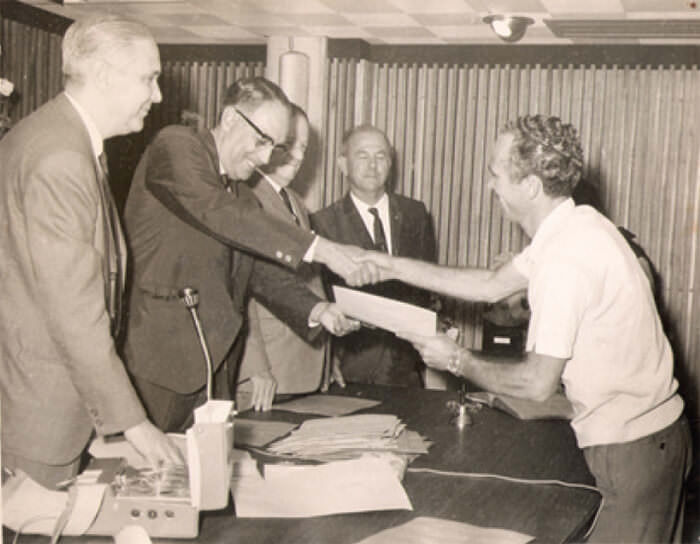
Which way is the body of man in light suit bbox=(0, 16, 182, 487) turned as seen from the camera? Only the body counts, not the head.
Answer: to the viewer's right

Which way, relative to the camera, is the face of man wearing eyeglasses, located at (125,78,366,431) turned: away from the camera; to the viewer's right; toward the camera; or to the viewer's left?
to the viewer's right

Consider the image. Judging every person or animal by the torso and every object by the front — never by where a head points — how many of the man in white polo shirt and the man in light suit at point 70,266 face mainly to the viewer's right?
1

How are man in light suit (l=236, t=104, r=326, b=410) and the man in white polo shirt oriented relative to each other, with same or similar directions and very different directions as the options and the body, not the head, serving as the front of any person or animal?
very different directions

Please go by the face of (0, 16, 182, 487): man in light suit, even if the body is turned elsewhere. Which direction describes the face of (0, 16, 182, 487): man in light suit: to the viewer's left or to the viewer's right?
to the viewer's right

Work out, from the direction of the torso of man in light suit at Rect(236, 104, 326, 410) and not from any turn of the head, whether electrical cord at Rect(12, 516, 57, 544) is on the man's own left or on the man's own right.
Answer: on the man's own right

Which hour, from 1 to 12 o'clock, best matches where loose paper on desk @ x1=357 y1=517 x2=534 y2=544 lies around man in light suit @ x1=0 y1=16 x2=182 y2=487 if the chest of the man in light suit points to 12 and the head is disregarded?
The loose paper on desk is roughly at 1 o'clock from the man in light suit.

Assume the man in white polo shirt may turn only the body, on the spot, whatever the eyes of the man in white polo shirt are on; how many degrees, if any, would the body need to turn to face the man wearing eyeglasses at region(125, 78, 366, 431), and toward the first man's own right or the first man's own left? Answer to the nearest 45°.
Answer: approximately 45° to the first man's own left

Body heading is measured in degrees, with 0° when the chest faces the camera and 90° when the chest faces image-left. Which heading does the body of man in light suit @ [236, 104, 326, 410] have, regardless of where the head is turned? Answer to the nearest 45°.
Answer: approximately 315°

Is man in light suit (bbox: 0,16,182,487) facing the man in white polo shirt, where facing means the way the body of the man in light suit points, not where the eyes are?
yes
